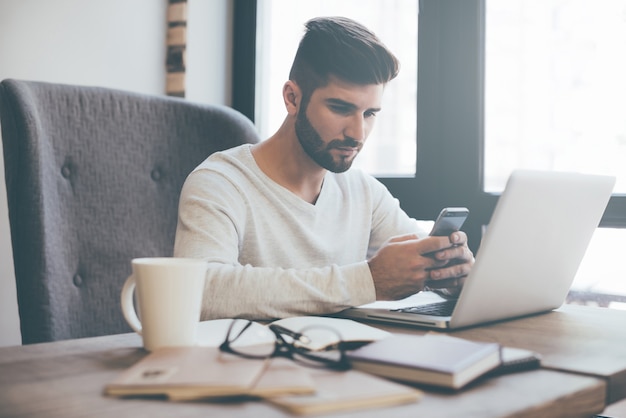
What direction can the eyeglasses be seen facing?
toward the camera

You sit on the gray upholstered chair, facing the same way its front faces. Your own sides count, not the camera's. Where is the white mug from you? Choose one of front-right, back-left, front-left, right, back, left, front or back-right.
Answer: front-right

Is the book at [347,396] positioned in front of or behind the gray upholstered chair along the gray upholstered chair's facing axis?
in front

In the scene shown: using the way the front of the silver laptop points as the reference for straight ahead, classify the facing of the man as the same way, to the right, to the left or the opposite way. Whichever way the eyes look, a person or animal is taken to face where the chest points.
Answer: the opposite way

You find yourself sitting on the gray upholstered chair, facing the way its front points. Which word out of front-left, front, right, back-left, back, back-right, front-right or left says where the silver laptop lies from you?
front

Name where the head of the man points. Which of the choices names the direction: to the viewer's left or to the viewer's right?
to the viewer's right

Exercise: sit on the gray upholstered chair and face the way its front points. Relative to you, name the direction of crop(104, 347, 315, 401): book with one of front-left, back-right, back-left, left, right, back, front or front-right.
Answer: front-right

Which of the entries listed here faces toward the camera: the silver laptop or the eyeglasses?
the eyeglasses

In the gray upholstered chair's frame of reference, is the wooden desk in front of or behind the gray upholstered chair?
in front

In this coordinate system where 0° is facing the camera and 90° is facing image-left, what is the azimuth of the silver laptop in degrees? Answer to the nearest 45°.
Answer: approximately 135°

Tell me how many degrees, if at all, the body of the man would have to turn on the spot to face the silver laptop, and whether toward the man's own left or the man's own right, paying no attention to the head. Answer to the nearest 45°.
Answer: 0° — they already face it
